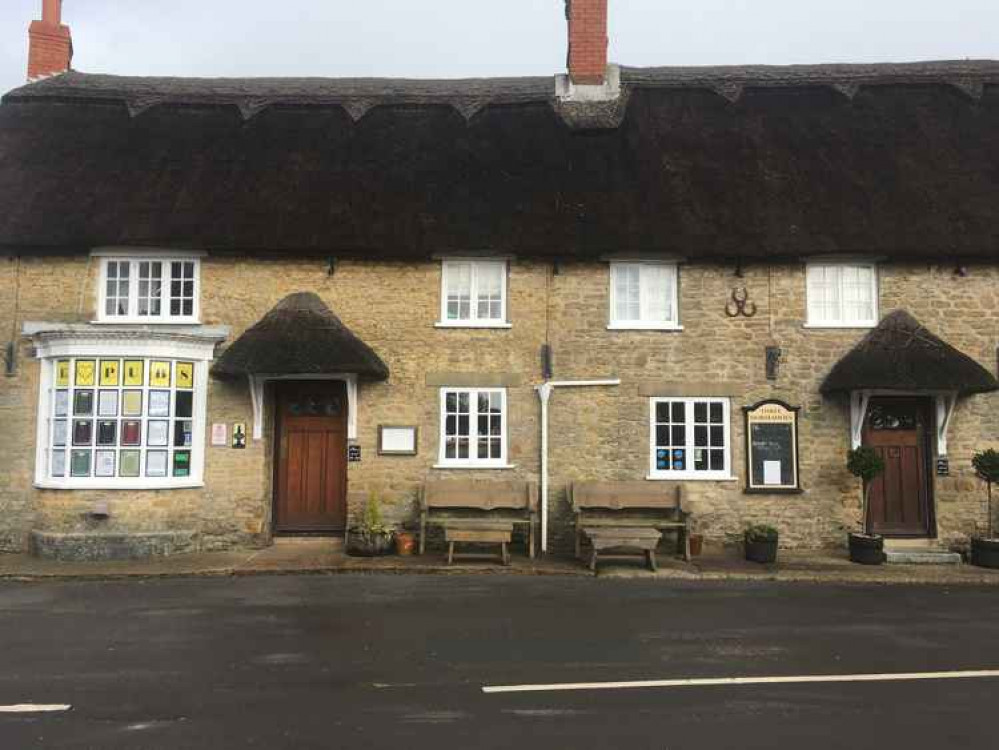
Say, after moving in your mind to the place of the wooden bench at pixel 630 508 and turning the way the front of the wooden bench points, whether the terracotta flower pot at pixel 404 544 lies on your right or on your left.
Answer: on your right

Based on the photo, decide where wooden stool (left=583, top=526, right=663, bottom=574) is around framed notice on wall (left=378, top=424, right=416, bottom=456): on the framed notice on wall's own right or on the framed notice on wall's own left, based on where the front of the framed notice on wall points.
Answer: on the framed notice on wall's own left

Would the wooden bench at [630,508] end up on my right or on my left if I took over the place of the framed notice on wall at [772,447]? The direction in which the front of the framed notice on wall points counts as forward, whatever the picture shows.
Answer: on my right

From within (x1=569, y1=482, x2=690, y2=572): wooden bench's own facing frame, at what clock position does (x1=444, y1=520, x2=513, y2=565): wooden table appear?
(x1=444, y1=520, x2=513, y2=565): wooden table is roughly at 2 o'clock from (x1=569, y1=482, x2=690, y2=572): wooden bench.

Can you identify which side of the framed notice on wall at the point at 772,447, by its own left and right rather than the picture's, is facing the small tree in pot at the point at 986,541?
left

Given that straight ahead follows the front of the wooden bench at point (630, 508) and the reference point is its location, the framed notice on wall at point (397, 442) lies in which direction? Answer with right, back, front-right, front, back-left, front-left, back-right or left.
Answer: right

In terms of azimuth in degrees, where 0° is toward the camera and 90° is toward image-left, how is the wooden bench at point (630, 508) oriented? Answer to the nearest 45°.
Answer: approximately 0°

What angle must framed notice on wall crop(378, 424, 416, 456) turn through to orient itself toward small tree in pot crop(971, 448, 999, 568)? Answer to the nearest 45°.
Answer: approximately 90° to its left

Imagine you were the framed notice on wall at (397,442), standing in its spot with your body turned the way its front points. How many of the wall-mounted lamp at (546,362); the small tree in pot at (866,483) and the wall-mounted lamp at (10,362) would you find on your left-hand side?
2

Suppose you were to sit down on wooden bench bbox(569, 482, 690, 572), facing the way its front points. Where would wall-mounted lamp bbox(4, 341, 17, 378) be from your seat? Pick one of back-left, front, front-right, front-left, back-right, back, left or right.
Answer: right
